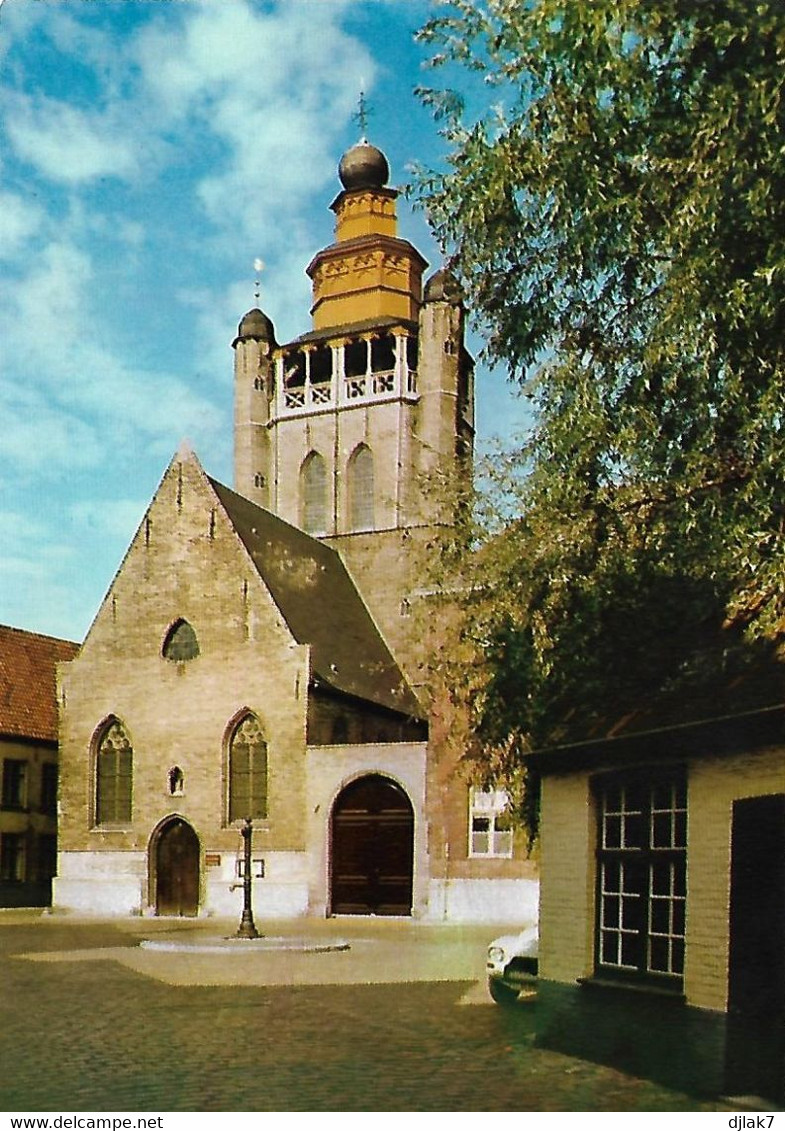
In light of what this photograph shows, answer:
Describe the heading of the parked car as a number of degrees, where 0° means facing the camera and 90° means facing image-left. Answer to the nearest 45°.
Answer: approximately 45°
